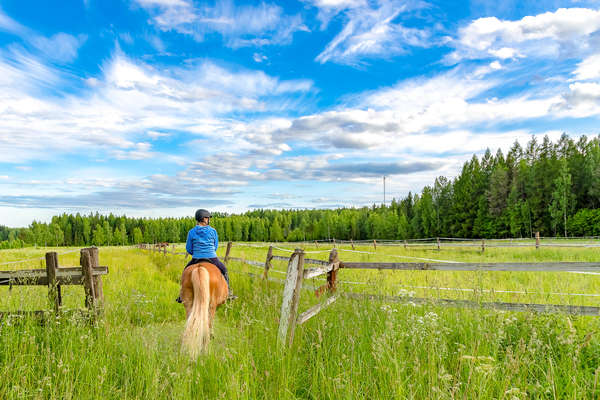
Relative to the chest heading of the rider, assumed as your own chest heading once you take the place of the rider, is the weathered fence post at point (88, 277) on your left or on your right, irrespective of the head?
on your left

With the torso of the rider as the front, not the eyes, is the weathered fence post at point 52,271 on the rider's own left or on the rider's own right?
on the rider's own left

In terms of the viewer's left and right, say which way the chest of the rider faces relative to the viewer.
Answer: facing away from the viewer

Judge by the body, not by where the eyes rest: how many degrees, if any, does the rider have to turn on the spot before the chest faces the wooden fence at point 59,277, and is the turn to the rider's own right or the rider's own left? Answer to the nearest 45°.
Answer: approximately 90° to the rider's own left
